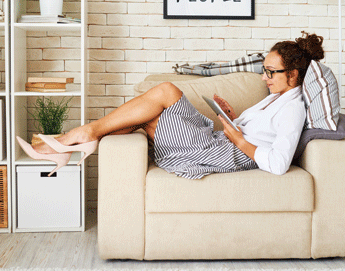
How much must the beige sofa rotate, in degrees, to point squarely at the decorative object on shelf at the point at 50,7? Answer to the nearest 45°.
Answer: approximately 135° to its right

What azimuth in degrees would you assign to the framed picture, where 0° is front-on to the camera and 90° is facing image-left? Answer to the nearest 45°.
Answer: approximately 0°

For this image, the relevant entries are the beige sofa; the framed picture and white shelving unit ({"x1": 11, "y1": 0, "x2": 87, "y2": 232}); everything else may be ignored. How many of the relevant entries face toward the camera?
3

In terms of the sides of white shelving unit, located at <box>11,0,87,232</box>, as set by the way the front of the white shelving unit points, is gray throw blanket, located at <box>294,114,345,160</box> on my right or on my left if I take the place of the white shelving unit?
on my left

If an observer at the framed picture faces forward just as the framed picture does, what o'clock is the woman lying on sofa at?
The woman lying on sofa is roughly at 12 o'clock from the framed picture.
